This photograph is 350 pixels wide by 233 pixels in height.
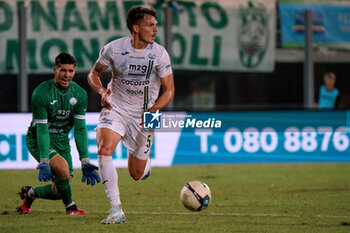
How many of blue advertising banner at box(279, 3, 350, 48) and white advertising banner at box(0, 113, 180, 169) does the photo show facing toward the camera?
2

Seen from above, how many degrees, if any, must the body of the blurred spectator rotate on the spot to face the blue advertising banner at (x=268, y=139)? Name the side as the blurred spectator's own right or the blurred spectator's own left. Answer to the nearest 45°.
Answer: approximately 45° to the blurred spectator's own right

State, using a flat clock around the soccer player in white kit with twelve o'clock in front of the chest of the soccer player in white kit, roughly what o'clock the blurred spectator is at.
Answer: The blurred spectator is roughly at 7 o'clock from the soccer player in white kit.

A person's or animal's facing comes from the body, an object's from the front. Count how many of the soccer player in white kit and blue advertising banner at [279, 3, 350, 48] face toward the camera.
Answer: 2

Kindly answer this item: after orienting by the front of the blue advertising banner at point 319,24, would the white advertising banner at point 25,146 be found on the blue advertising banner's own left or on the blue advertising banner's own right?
on the blue advertising banner's own right

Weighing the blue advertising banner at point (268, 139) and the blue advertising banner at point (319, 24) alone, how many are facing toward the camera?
2

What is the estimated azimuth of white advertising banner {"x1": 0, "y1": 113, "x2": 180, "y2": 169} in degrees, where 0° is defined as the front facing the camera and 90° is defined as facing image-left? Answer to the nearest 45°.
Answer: approximately 0°

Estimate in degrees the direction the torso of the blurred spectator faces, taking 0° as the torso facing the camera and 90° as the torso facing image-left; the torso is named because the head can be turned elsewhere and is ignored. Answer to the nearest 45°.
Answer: approximately 0°
